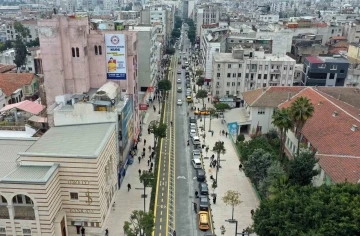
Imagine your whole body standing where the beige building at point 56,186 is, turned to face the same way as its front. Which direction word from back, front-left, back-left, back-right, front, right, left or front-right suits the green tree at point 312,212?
front-left

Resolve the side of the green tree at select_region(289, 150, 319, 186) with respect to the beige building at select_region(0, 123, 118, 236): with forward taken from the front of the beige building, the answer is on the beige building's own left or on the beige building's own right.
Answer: on the beige building's own left
